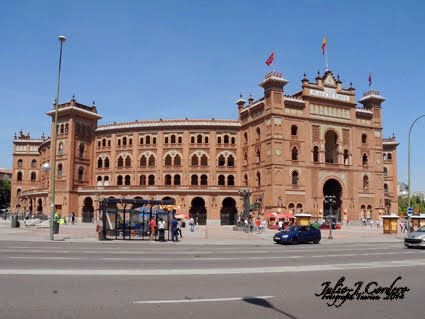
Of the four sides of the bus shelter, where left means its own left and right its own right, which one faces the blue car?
left

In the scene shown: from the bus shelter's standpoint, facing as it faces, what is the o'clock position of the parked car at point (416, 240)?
The parked car is roughly at 10 o'clock from the bus shelter.

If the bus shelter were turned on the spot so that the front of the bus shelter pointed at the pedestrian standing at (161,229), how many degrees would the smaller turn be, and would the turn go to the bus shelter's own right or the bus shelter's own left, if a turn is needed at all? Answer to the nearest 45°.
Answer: approximately 45° to the bus shelter's own left

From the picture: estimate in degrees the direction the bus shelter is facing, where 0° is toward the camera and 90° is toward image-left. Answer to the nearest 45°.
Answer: approximately 0°
